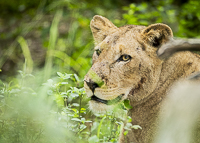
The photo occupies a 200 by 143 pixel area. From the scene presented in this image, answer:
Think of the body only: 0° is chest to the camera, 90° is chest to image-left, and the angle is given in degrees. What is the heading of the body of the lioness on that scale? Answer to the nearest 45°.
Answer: approximately 45°
